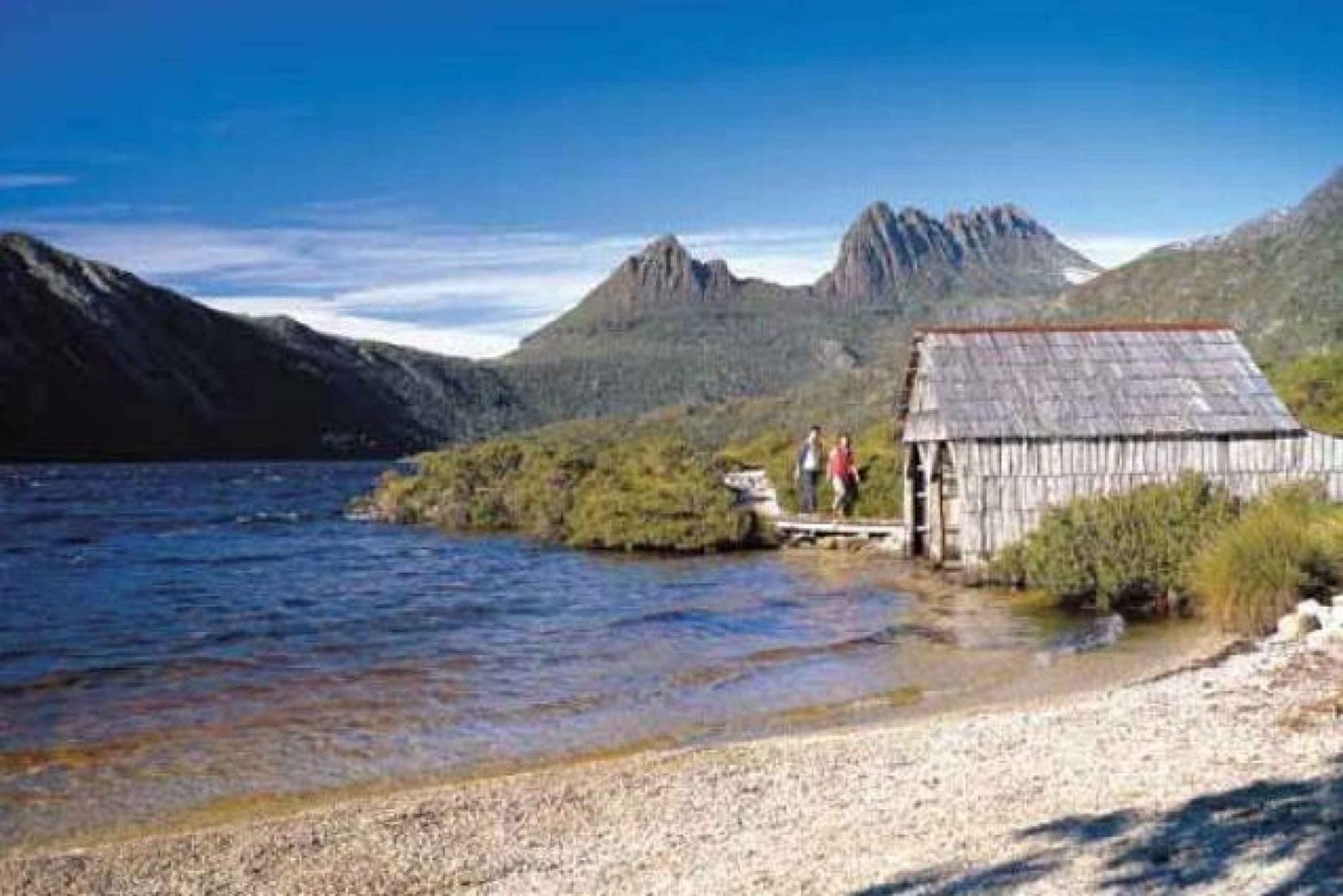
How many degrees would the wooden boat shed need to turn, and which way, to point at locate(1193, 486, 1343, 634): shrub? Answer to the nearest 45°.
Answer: approximately 90° to its left

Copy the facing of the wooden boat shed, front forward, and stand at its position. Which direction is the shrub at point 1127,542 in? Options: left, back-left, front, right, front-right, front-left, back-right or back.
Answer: left

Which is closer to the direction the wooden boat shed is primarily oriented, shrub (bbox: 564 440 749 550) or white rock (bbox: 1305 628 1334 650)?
the shrub

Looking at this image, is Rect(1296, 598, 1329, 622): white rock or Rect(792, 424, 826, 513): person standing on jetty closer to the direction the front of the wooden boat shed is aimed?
the person standing on jetty

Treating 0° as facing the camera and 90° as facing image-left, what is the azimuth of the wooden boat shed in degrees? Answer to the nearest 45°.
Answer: approximately 90°

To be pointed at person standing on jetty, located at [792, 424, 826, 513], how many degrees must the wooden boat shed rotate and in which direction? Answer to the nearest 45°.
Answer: approximately 45° to its right

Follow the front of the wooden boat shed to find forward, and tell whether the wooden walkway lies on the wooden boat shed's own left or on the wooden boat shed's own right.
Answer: on the wooden boat shed's own right
